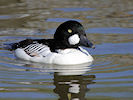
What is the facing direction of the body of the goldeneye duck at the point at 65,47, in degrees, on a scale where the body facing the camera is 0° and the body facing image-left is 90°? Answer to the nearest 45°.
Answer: approximately 270°
